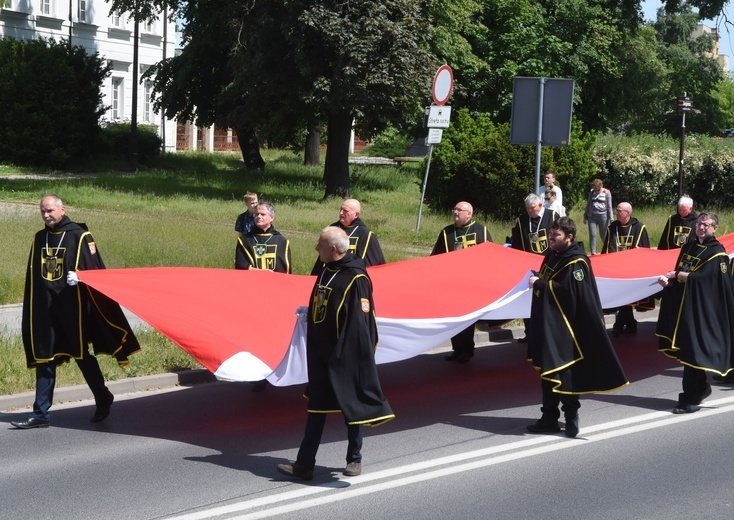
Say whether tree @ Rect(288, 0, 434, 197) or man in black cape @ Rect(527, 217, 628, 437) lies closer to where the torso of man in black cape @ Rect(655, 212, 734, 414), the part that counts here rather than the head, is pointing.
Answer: the man in black cape

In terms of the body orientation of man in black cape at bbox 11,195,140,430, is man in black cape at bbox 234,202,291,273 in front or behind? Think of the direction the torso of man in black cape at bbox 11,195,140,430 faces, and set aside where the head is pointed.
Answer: behind

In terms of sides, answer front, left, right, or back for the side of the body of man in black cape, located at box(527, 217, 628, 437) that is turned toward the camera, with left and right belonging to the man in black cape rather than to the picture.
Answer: left

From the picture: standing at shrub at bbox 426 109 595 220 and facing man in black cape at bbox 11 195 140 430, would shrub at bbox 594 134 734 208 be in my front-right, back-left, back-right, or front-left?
back-left

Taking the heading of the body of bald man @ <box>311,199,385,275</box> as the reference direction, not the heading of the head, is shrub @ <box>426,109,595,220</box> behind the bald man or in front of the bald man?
behind

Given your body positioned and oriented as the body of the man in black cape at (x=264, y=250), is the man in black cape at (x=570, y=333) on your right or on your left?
on your left

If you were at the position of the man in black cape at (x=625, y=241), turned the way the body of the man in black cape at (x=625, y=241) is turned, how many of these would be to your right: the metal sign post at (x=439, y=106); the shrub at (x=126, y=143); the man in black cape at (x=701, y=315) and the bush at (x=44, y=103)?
3

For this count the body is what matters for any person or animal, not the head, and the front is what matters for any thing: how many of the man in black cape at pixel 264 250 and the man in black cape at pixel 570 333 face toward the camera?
1

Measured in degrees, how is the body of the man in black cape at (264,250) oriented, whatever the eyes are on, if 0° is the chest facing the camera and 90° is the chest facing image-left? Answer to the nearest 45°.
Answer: approximately 0°

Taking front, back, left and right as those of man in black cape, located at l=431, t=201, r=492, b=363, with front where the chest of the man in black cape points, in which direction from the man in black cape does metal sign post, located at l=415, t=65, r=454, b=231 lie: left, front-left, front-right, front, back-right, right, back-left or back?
back-right

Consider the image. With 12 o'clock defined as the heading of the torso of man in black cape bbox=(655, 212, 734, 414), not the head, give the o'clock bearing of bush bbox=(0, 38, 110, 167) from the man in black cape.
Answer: The bush is roughly at 3 o'clock from the man in black cape.

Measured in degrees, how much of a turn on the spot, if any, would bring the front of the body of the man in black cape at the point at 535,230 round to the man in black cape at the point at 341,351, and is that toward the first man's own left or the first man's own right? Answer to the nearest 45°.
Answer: approximately 45° to the first man's own left

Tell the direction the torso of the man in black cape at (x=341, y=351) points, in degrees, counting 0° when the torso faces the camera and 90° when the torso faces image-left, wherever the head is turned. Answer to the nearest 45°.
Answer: approximately 45°
